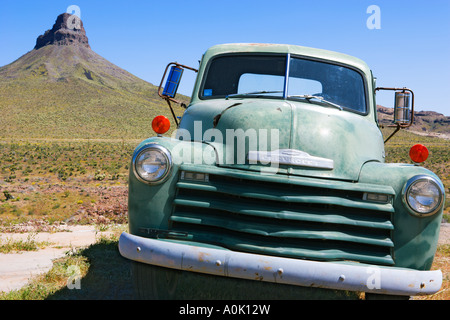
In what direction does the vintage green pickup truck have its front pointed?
toward the camera
